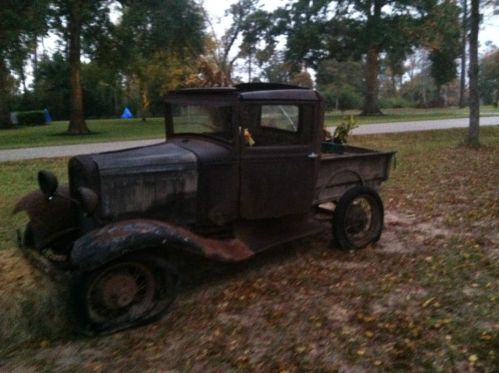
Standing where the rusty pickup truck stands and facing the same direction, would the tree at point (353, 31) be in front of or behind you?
behind

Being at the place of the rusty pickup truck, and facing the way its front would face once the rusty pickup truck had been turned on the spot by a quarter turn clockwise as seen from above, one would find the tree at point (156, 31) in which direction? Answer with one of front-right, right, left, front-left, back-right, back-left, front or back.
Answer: front-right

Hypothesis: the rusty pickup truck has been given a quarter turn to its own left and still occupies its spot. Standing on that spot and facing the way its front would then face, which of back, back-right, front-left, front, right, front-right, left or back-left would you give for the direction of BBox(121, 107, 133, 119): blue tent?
back-left

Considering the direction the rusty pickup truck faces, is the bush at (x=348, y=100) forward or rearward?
rearward

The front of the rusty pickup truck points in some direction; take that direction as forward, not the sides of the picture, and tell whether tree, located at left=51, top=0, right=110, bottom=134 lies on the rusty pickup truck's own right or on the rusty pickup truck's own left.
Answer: on the rusty pickup truck's own right

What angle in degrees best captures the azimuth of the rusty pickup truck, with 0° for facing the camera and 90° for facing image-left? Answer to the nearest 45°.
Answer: approximately 45°

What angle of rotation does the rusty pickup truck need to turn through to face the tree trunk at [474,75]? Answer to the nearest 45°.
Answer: approximately 180°
